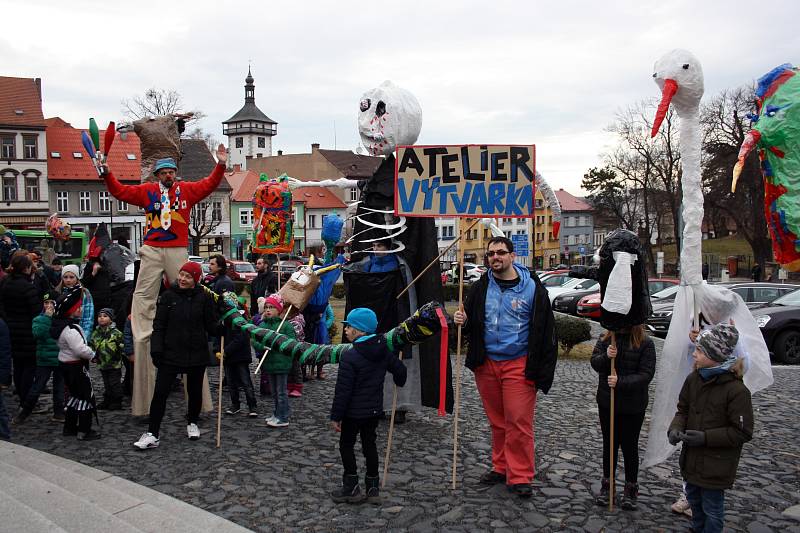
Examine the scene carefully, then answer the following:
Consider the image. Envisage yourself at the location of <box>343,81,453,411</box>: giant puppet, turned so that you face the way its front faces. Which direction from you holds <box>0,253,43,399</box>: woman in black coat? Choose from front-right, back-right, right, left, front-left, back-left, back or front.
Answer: front-right

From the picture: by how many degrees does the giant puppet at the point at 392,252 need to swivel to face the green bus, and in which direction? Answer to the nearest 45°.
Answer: approximately 90° to its right

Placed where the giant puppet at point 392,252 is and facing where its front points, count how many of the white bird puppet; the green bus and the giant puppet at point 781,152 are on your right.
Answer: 1

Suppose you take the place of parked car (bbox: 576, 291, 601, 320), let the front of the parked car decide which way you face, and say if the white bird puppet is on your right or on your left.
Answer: on your left

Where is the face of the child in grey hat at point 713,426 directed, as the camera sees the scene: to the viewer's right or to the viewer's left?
to the viewer's left

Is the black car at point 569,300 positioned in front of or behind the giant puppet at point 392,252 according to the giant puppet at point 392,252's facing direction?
behind

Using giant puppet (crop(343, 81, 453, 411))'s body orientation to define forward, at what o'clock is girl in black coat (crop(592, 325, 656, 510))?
The girl in black coat is roughly at 9 o'clock from the giant puppet.

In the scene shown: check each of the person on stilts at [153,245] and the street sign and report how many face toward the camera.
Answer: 2

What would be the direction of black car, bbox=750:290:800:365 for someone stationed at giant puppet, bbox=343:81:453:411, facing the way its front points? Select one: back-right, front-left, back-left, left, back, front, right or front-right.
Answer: back
